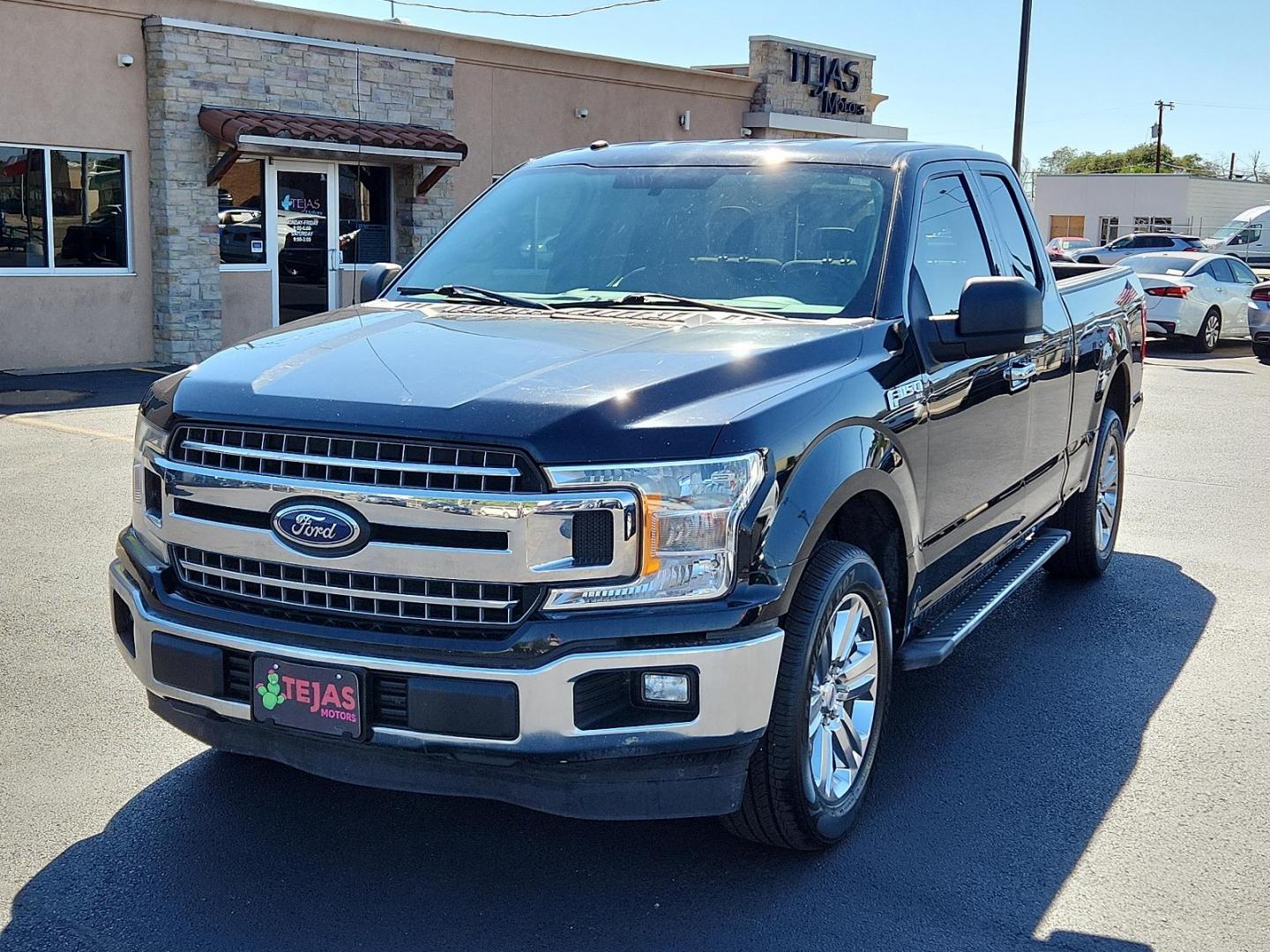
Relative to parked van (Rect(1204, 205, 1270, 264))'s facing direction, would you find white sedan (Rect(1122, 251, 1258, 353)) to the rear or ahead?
ahead

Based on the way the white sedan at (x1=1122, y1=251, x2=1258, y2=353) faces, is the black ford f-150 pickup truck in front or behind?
behind

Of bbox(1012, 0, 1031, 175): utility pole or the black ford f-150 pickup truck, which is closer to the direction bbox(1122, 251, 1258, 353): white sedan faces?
the utility pole

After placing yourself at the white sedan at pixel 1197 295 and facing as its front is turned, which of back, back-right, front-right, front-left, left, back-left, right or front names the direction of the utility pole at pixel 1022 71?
left

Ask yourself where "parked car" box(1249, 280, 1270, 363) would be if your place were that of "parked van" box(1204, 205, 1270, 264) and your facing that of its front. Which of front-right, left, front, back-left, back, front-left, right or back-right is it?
front-left

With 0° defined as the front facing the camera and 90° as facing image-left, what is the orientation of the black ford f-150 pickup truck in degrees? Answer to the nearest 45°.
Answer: approximately 45°

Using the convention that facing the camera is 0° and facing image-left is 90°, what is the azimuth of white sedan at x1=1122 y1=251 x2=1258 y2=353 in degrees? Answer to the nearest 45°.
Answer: approximately 225°

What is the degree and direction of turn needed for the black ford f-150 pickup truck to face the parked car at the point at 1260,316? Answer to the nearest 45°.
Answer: approximately 180°

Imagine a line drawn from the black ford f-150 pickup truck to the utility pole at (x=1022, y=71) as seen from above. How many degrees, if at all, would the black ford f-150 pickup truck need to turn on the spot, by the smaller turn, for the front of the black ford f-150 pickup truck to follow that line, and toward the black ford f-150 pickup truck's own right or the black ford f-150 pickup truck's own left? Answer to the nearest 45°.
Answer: approximately 135° to the black ford f-150 pickup truck's own right

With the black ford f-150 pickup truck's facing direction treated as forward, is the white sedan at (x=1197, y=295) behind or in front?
behind

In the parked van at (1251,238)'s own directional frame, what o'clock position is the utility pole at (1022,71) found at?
The utility pole is roughly at 11 o'clock from the parked van.

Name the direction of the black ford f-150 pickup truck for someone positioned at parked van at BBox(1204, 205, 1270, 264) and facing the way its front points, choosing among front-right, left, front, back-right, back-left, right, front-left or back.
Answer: front-left

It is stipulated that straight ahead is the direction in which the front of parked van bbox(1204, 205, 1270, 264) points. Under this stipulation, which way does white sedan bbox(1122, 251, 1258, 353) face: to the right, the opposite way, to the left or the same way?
the opposite way

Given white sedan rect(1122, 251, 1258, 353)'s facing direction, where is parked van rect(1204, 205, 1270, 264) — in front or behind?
in front
